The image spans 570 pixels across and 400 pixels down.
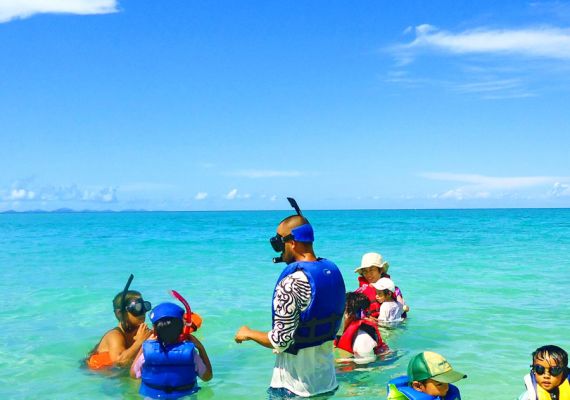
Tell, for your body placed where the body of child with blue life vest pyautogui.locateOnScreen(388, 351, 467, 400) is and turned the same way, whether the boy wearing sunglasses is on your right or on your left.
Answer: on your left

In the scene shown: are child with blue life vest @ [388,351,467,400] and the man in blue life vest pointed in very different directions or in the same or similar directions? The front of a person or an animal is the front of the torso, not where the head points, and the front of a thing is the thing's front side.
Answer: very different directions

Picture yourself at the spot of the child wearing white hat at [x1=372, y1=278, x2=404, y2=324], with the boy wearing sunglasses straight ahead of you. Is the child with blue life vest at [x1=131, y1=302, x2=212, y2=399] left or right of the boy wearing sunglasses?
right

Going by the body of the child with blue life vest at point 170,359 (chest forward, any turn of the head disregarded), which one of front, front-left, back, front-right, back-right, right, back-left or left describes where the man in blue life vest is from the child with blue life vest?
back-right

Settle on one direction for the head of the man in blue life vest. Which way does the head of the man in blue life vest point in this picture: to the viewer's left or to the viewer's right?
to the viewer's left

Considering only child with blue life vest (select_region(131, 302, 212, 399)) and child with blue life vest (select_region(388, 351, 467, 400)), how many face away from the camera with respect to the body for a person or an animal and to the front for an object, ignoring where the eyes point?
1

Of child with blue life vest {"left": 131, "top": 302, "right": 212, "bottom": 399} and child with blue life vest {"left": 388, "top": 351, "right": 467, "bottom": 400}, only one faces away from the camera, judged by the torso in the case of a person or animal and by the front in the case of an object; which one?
child with blue life vest {"left": 131, "top": 302, "right": 212, "bottom": 399}

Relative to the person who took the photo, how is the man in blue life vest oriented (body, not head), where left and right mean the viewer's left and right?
facing away from the viewer and to the left of the viewer

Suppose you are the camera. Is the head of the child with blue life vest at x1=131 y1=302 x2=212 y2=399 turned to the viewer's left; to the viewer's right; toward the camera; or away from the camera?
away from the camera

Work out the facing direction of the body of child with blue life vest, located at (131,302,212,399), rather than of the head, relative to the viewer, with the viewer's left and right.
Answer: facing away from the viewer
